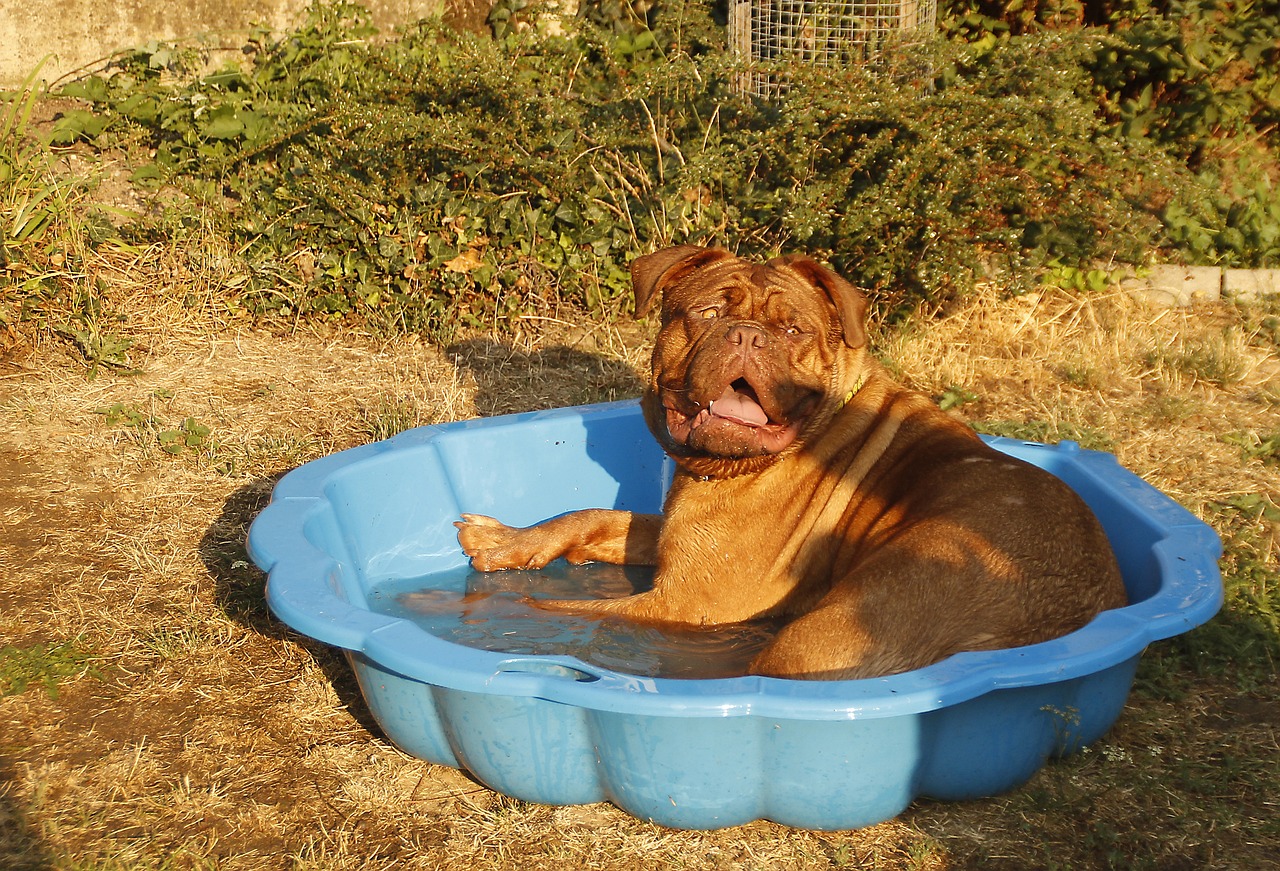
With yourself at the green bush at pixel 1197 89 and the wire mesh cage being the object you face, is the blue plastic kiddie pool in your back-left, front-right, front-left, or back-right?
front-left

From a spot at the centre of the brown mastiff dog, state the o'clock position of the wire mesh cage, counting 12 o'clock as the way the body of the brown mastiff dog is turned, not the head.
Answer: The wire mesh cage is roughly at 3 o'clock from the brown mastiff dog.

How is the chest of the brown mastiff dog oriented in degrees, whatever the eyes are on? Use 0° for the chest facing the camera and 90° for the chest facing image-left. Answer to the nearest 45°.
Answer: approximately 90°

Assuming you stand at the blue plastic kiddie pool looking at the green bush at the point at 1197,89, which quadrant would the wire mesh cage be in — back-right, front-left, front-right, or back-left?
front-left

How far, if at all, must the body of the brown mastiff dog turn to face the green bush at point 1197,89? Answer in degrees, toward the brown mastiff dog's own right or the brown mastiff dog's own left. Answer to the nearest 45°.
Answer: approximately 135° to the brown mastiff dog's own right

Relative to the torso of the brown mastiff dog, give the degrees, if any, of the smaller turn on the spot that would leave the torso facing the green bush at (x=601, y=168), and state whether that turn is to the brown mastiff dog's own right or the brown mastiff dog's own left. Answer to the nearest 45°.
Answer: approximately 90° to the brown mastiff dog's own right
